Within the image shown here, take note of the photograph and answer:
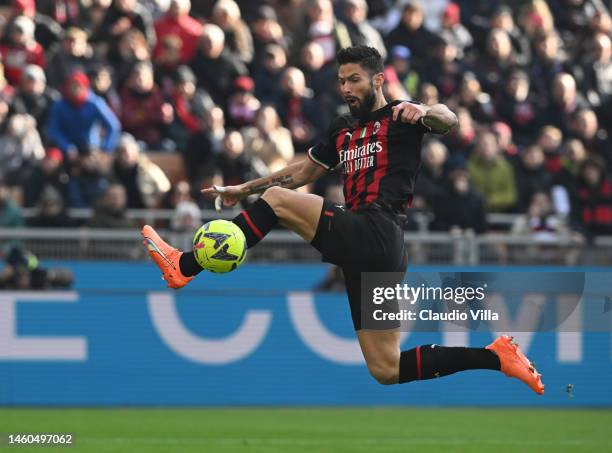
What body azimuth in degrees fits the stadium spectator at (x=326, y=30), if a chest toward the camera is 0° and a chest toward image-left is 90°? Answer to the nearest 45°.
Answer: approximately 0°

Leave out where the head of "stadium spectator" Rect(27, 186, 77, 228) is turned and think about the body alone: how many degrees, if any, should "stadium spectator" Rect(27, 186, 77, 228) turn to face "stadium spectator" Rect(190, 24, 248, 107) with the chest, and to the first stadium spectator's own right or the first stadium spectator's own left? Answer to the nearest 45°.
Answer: approximately 135° to the first stadium spectator's own left

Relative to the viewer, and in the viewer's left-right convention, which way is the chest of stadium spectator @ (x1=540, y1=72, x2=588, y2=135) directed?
facing the viewer

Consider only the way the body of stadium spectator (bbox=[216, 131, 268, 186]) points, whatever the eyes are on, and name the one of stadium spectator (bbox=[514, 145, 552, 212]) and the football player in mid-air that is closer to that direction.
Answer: the football player in mid-air
